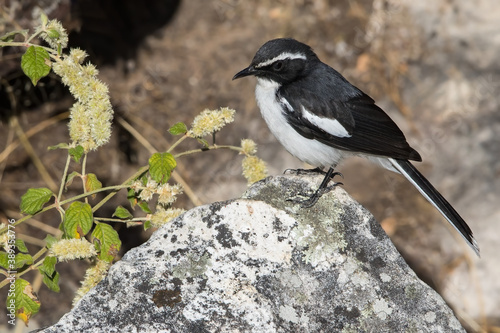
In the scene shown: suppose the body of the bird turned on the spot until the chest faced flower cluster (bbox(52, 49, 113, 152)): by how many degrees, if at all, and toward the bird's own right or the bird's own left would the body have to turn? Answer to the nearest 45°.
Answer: approximately 45° to the bird's own left

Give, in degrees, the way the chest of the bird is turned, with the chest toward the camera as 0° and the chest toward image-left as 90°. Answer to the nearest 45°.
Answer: approximately 90°

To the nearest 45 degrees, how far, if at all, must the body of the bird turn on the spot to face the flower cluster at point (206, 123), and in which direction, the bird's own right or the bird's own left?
approximately 45° to the bird's own left
